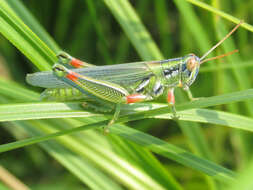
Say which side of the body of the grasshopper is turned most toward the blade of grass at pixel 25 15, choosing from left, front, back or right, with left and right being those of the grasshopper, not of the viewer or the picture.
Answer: back

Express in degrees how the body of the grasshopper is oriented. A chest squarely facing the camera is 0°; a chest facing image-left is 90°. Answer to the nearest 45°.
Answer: approximately 270°

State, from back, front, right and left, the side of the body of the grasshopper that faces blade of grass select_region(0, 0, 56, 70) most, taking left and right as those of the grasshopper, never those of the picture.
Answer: back
